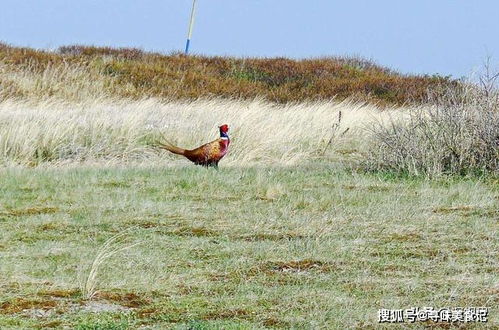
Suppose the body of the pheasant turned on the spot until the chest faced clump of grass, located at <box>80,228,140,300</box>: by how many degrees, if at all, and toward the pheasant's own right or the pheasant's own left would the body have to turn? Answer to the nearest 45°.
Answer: approximately 90° to the pheasant's own right

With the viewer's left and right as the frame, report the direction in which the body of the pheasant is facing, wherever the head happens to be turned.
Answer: facing to the right of the viewer

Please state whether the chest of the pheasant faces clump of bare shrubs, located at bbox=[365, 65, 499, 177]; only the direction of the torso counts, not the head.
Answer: yes
